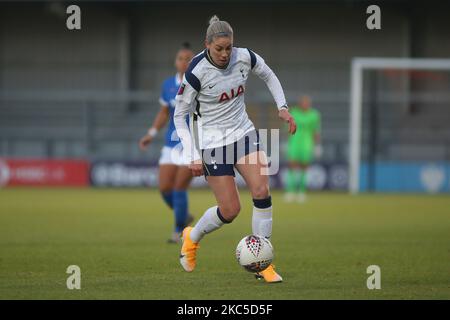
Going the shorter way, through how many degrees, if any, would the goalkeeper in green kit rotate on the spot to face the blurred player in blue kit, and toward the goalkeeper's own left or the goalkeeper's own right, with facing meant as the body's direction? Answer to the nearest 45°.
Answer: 0° — they already face them

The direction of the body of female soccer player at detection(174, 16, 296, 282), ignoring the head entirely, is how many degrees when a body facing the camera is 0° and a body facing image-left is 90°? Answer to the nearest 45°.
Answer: approximately 315°

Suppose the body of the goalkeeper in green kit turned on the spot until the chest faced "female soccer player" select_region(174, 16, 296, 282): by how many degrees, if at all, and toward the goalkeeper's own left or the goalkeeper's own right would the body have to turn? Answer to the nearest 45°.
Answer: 0° — they already face them

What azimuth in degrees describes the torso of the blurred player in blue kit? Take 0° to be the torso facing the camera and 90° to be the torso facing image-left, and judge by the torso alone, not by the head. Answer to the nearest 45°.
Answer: approximately 315°

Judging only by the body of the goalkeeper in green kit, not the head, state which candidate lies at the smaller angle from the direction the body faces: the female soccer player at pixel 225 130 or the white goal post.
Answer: the female soccer player

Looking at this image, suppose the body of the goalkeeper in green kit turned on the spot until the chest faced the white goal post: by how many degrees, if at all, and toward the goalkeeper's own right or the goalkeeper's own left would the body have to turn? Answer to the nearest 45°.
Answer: approximately 135° to the goalkeeper's own left

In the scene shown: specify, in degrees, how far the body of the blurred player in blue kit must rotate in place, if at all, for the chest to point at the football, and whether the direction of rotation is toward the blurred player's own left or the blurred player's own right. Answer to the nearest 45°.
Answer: approximately 45° to the blurred player's own right

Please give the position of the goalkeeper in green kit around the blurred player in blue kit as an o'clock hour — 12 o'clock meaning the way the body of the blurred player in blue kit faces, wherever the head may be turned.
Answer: The goalkeeper in green kit is roughly at 8 o'clock from the blurred player in blue kit.
